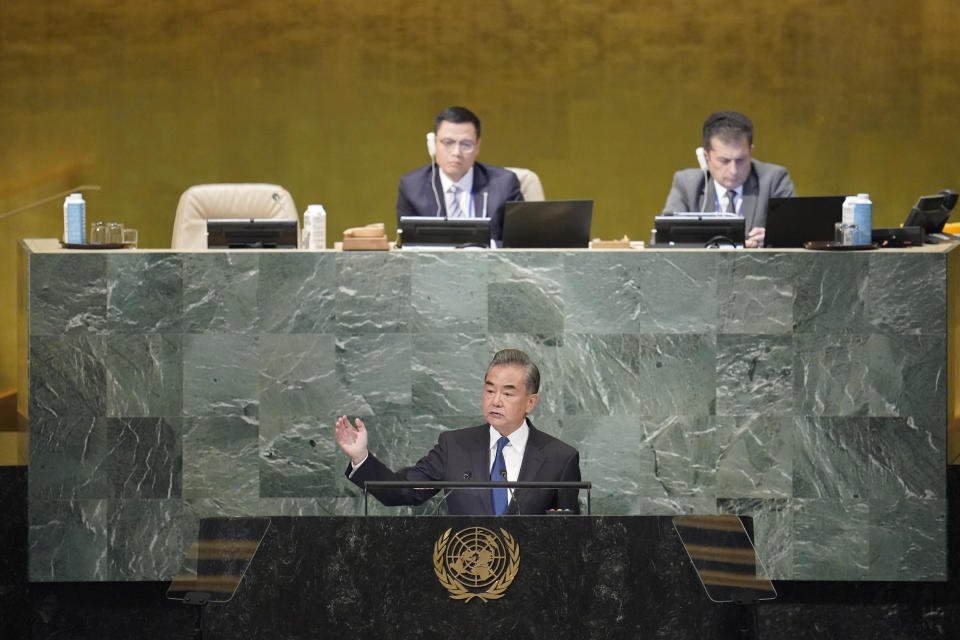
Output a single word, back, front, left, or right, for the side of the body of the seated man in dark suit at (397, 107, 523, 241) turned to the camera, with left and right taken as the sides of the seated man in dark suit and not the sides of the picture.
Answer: front

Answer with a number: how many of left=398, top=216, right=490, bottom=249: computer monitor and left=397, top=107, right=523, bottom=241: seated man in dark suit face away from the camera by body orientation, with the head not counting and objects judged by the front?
1

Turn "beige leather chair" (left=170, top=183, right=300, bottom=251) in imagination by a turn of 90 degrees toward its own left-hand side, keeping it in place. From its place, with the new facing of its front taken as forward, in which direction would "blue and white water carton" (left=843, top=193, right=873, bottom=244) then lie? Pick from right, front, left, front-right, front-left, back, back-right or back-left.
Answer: front-right

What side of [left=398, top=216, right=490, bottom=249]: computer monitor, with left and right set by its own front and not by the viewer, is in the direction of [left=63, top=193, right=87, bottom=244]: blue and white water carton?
left

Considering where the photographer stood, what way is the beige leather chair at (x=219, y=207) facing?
facing the viewer

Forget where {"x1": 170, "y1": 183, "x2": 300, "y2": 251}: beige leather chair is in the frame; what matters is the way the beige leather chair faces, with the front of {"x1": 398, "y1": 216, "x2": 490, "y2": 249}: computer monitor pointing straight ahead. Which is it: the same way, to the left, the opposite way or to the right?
the opposite way

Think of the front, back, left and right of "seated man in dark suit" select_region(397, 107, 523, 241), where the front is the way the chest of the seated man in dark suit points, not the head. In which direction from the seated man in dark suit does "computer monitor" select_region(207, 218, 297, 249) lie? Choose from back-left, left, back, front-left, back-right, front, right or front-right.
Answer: front-right

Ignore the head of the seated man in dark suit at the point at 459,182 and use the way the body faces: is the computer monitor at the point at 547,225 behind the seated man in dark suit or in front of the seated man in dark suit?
in front

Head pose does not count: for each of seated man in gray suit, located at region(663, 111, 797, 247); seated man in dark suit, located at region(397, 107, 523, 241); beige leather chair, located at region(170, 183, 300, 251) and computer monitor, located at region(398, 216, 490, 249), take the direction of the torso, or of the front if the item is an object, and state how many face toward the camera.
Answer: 3

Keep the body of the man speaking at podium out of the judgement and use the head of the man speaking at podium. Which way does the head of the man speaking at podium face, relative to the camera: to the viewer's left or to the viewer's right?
to the viewer's left

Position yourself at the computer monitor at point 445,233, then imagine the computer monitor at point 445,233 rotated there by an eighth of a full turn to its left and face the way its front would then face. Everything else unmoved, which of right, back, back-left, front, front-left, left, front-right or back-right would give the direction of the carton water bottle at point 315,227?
front-left

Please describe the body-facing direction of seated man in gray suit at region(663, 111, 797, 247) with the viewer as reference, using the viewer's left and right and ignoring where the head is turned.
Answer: facing the viewer

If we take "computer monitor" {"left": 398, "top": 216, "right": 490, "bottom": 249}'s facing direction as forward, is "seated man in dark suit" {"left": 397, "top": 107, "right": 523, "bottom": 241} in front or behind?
in front

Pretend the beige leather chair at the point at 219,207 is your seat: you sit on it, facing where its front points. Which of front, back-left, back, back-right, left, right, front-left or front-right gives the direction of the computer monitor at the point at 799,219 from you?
front-left

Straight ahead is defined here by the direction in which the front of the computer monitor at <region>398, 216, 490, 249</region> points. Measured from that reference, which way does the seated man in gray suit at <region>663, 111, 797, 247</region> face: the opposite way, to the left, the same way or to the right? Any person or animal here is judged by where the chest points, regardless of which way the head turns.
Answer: the opposite way

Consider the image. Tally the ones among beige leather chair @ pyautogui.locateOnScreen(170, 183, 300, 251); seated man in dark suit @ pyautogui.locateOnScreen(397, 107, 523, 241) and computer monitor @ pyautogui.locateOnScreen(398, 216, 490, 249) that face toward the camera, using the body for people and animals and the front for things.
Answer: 2

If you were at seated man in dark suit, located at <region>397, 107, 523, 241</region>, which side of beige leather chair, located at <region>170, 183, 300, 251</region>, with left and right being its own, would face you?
left

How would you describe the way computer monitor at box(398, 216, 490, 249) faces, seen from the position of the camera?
facing away from the viewer
